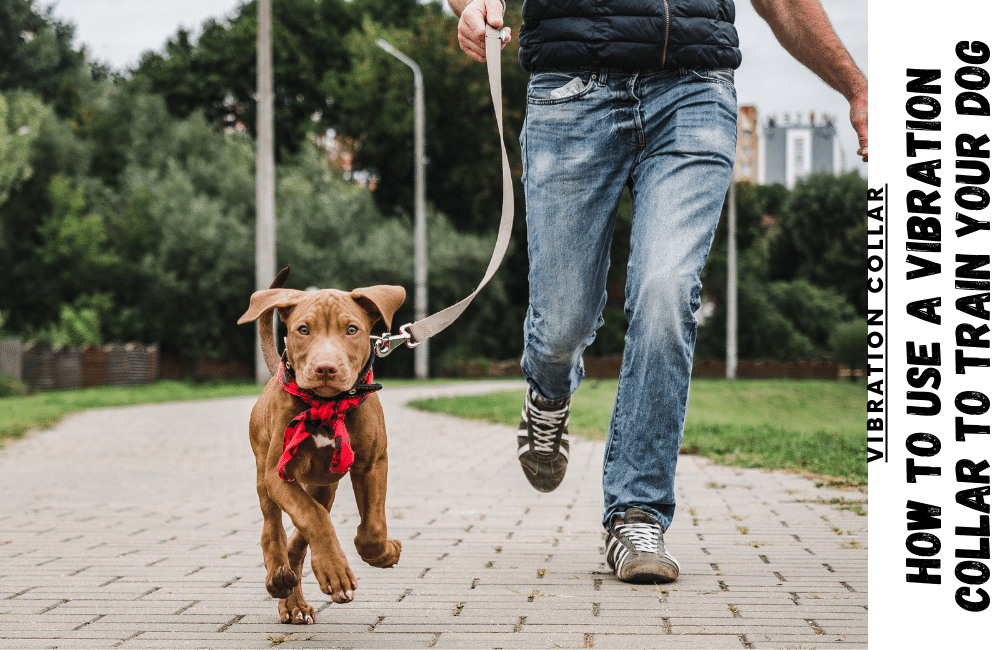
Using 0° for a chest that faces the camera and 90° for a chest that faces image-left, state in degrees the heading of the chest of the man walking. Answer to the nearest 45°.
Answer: approximately 0°

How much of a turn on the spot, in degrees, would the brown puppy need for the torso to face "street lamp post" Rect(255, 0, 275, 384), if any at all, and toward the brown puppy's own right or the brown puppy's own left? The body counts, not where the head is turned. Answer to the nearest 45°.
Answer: approximately 180°

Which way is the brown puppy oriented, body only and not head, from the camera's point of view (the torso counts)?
toward the camera

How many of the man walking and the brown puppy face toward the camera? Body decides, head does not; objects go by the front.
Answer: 2

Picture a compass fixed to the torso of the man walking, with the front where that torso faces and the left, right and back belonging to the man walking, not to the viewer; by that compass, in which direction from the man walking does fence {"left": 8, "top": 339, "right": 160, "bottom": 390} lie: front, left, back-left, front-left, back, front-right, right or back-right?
back-right

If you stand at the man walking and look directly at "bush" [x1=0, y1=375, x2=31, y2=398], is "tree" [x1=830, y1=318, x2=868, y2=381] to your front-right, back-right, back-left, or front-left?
front-right

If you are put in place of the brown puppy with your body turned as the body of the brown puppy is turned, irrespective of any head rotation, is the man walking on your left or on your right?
on your left

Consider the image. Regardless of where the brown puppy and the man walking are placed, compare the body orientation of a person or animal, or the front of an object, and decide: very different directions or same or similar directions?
same or similar directions

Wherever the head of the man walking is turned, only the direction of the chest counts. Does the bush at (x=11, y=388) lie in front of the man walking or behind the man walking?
behind

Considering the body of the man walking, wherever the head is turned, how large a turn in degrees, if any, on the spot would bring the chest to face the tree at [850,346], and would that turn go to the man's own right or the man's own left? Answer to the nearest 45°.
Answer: approximately 180°

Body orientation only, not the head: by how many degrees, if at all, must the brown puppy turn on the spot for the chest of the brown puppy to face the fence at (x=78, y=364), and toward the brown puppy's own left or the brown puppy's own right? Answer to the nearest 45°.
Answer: approximately 180°
